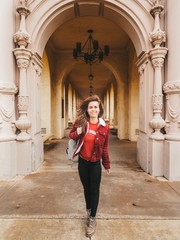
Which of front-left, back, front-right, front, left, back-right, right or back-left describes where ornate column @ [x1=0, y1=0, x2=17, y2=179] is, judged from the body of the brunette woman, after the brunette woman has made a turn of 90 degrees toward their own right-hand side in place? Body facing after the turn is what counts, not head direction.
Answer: front-right

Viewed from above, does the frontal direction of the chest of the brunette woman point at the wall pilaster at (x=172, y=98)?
no

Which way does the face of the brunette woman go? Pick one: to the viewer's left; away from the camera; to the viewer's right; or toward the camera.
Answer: toward the camera

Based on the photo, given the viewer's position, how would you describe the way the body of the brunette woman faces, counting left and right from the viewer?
facing the viewer

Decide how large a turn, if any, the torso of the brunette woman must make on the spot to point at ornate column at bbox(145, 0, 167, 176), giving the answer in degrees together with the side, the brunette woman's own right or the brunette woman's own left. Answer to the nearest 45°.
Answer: approximately 135° to the brunette woman's own left
